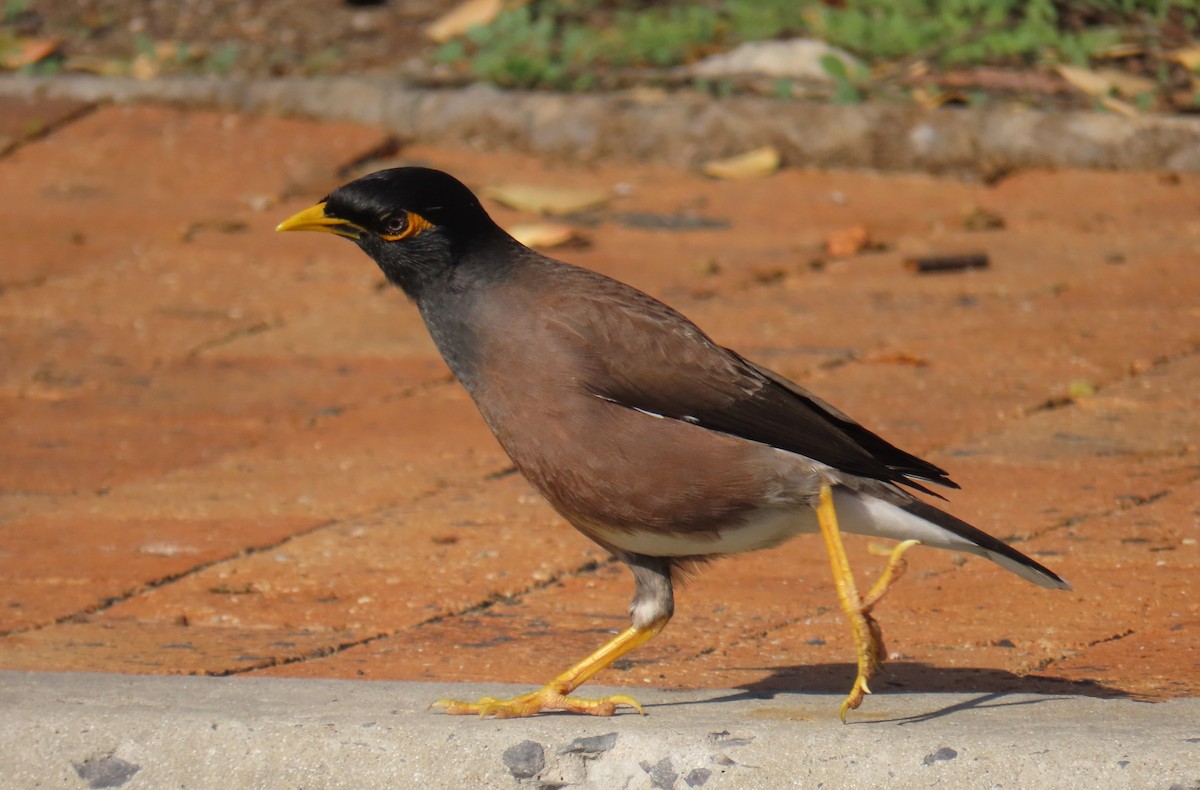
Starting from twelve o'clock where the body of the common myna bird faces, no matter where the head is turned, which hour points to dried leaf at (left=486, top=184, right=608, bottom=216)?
The dried leaf is roughly at 3 o'clock from the common myna bird.

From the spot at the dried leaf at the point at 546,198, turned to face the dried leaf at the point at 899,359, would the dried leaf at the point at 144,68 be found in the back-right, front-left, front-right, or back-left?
back-right

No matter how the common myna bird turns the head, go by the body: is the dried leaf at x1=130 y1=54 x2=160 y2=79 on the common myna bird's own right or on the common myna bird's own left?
on the common myna bird's own right

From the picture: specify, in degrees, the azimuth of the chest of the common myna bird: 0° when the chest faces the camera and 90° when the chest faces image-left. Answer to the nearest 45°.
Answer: approximately 90°

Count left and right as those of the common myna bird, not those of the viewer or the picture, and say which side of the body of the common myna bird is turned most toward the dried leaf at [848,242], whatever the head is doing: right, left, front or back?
right

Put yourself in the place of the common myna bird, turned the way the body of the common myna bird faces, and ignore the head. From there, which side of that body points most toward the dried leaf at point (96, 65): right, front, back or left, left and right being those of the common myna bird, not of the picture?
right

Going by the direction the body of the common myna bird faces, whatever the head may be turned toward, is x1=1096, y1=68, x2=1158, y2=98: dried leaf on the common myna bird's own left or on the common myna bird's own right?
on the common myna bird's own right

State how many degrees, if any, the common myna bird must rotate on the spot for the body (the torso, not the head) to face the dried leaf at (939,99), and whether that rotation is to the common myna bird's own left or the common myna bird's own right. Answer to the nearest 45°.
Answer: approximately 90° to the common myna bird's own right

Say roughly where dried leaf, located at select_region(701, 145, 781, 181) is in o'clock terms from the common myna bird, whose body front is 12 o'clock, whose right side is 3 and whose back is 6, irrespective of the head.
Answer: The dried leaf is roughly at 3 o'clock from the common myna bird.
